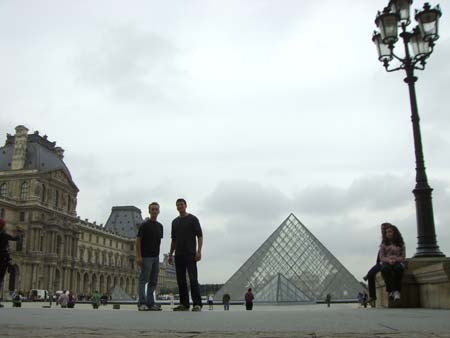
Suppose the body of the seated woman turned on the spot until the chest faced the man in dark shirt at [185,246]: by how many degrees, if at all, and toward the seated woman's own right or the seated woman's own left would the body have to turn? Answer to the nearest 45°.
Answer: approximately 90° to the seated woman's own right

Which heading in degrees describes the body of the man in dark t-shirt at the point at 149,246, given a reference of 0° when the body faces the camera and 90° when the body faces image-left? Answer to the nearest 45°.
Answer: approximately 315°

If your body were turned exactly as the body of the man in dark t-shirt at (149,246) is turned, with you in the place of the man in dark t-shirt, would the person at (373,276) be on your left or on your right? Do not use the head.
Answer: on your left

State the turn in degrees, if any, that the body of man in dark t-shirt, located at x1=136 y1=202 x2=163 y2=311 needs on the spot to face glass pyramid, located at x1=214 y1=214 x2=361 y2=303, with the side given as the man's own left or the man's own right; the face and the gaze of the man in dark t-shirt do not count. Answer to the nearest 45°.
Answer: approximately 135° to the man's own left

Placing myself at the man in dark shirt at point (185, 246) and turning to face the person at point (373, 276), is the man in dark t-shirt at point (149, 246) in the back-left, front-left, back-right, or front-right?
back-left

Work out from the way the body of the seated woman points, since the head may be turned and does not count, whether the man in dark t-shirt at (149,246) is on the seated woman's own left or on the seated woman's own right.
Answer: on the seated woman's own right

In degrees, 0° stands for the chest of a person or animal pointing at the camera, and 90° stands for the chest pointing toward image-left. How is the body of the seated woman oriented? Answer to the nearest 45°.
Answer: approximately 0°
